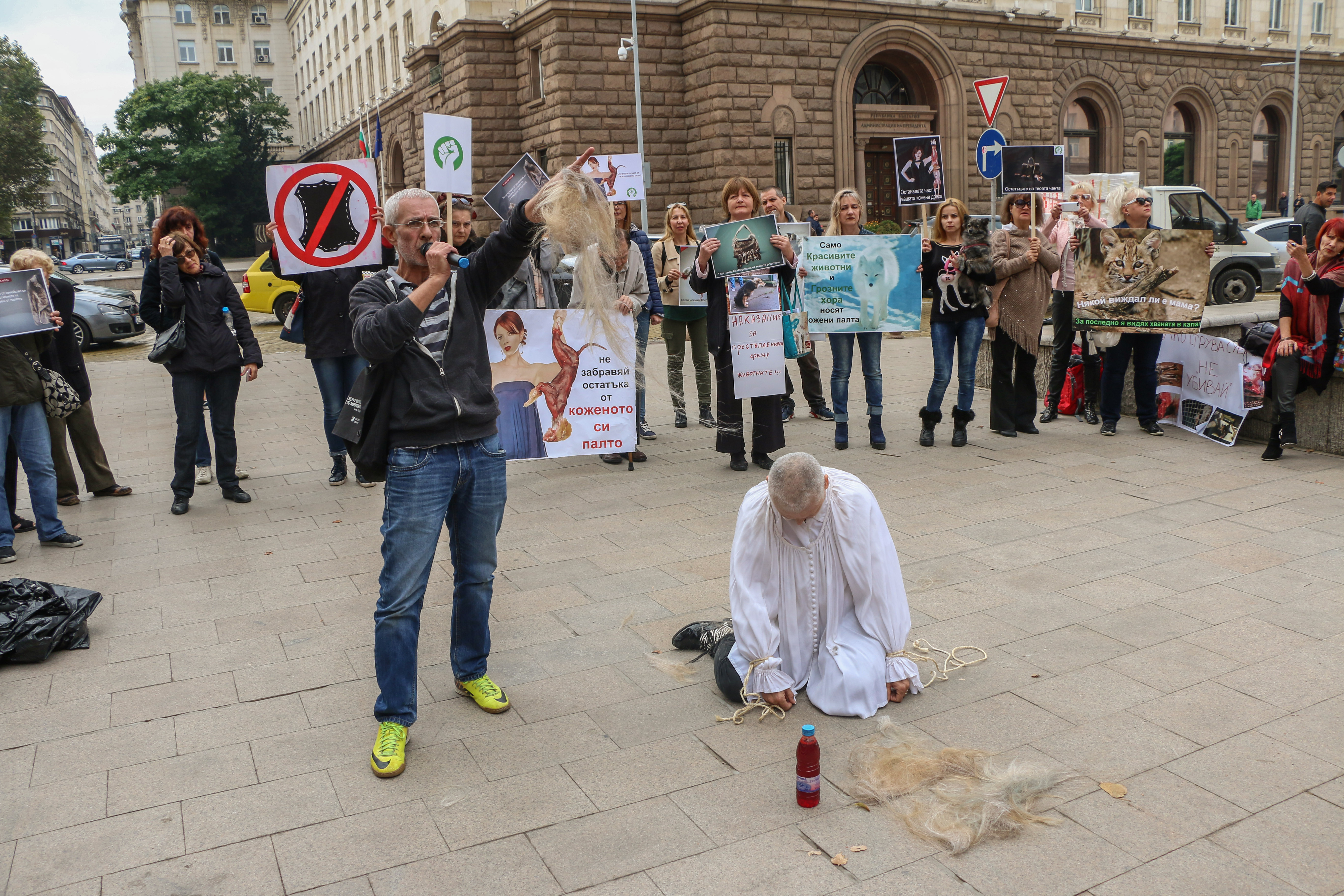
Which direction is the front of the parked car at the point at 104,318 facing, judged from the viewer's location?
facing the viewer and to the right of the viewer

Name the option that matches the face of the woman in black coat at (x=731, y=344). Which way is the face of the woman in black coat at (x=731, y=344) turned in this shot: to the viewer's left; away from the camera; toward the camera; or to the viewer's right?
toward the camera

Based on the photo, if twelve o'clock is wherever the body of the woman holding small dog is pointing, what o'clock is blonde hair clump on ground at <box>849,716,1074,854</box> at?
The blonde hair clump on ground is roughly at 12 o'clock from the woman holding small dog.

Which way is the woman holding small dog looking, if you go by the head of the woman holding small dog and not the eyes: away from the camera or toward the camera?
toward the camera

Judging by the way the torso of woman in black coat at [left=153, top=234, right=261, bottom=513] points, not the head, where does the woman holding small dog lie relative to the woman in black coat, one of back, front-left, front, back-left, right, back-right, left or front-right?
left

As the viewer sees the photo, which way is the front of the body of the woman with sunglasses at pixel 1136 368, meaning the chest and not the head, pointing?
toward the camera

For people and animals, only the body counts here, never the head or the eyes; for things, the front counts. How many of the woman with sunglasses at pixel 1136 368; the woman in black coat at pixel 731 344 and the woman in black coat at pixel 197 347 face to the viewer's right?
0

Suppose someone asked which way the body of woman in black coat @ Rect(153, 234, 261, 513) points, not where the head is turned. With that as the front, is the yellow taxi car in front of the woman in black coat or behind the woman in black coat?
behind

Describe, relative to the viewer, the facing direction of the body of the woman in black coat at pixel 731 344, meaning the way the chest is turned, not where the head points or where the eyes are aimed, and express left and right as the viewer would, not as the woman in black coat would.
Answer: facing the viewer

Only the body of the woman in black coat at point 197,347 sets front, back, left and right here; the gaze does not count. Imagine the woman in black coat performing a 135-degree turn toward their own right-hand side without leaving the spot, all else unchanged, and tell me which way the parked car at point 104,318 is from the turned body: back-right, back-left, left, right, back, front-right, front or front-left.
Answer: front-right

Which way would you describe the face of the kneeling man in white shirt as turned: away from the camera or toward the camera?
toward the camera

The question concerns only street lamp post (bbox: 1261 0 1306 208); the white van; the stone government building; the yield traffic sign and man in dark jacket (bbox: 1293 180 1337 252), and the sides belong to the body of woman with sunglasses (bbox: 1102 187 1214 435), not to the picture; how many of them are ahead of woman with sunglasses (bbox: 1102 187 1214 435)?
0

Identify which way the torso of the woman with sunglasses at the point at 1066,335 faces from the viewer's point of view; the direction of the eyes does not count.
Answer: toward the camera

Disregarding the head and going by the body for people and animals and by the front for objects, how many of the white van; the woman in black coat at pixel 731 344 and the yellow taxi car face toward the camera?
1

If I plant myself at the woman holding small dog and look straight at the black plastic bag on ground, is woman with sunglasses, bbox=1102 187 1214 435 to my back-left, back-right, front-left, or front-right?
back-left

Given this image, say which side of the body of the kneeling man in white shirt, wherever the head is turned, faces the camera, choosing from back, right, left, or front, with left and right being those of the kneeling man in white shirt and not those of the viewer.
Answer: front
